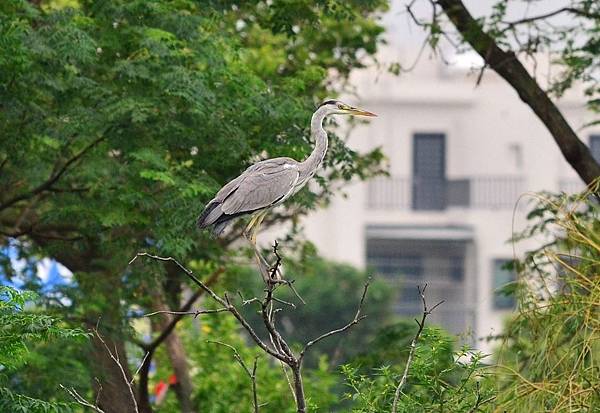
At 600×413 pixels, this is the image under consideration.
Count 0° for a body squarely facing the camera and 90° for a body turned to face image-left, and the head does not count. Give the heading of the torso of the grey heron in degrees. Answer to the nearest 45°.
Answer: approximately 270°

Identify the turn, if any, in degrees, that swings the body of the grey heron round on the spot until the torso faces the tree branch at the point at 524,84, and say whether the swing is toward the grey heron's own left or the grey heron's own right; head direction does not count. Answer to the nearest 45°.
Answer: approximately 45° to the grey heron's own left

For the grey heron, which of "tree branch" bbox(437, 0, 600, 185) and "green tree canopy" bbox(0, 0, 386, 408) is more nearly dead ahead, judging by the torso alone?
the tree branch

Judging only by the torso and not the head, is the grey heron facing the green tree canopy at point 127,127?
no

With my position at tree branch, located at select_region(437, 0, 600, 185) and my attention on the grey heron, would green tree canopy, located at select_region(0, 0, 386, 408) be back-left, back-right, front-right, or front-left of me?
front-right
